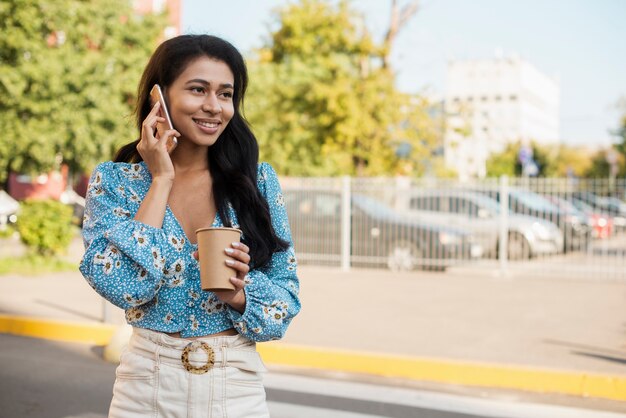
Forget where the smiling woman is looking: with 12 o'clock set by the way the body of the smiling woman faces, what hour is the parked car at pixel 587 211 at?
The parked car is roughly at 7 o'clock from the smiling woman.

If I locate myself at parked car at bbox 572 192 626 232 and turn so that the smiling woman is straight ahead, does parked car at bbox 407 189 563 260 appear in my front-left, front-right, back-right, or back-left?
front-right

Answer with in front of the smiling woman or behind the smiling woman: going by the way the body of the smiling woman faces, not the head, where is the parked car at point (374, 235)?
behind

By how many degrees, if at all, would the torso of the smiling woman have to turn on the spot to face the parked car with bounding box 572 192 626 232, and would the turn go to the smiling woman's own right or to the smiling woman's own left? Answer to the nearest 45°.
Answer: approximately 135° to the smiling woman's own left

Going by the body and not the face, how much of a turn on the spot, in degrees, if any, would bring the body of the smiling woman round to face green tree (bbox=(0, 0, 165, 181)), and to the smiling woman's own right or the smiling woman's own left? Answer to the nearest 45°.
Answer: approximately 180°

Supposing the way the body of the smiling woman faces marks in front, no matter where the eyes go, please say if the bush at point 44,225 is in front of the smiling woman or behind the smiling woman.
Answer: behind

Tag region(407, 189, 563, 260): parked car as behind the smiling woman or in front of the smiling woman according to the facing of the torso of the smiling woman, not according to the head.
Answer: behind

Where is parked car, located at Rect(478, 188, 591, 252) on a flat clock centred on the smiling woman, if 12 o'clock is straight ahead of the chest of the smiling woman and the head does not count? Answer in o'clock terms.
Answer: The parked car is roughly at 7 o'clock from the smiling woman.

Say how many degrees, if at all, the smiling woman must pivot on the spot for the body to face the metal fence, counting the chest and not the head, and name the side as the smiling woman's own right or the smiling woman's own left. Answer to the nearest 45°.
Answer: approximately 180°

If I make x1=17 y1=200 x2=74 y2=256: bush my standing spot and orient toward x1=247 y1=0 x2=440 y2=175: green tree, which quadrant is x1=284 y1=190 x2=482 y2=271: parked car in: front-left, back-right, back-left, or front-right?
front-right

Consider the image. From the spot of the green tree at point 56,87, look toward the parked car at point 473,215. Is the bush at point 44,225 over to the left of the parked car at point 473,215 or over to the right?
right

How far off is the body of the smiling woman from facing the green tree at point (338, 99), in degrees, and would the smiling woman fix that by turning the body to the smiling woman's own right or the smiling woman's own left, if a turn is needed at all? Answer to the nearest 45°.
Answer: approximately 180°

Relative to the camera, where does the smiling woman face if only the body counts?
toward the camera

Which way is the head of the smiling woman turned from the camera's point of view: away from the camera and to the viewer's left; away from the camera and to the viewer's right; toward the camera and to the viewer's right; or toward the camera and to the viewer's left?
toward the camera and to the viewer's right
